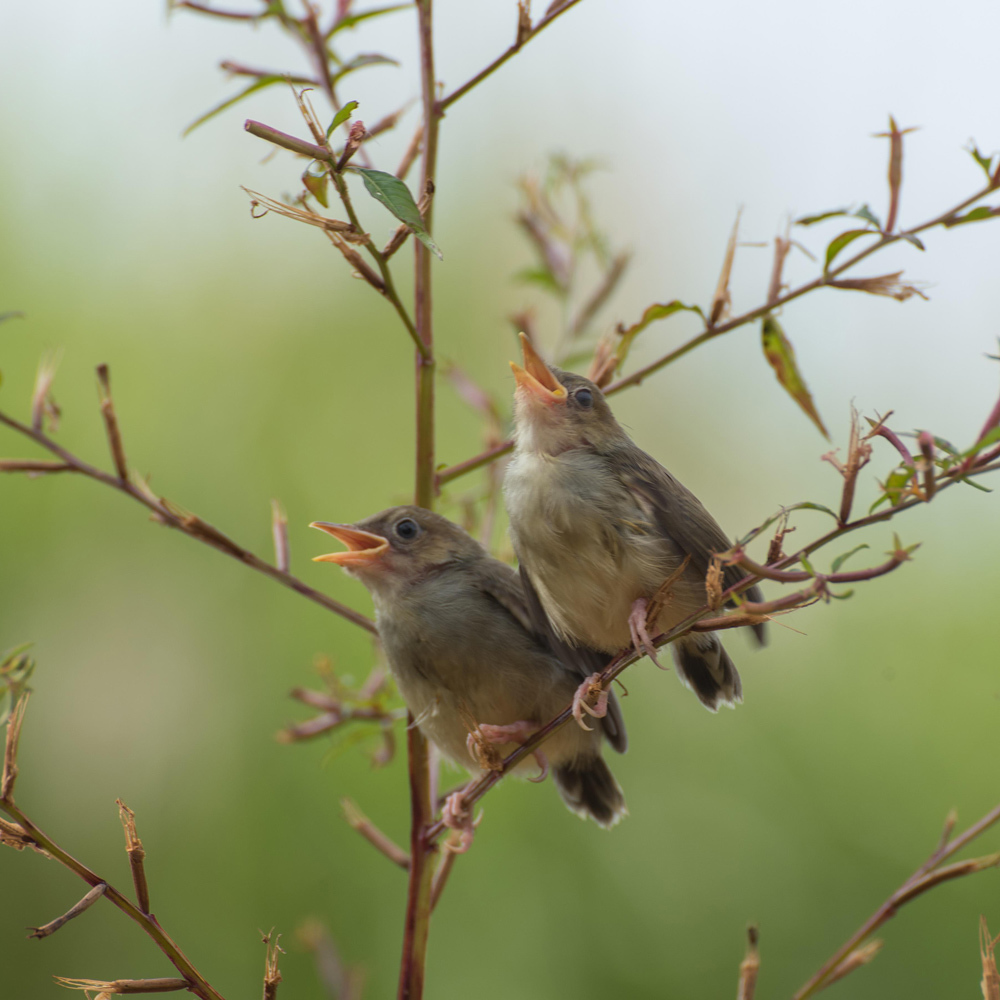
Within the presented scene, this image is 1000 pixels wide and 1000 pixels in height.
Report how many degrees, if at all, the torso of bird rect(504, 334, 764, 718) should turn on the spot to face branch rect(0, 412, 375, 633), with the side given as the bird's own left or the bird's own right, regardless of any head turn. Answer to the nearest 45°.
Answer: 0° — it already faces it

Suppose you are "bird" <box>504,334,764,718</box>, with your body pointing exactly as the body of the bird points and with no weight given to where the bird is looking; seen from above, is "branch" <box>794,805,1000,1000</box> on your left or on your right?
on your left

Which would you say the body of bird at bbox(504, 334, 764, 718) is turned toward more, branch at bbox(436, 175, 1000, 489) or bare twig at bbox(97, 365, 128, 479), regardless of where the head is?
the bare twig

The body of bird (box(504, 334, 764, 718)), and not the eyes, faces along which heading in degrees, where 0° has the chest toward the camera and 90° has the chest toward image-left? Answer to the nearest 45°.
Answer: approximately 45°
